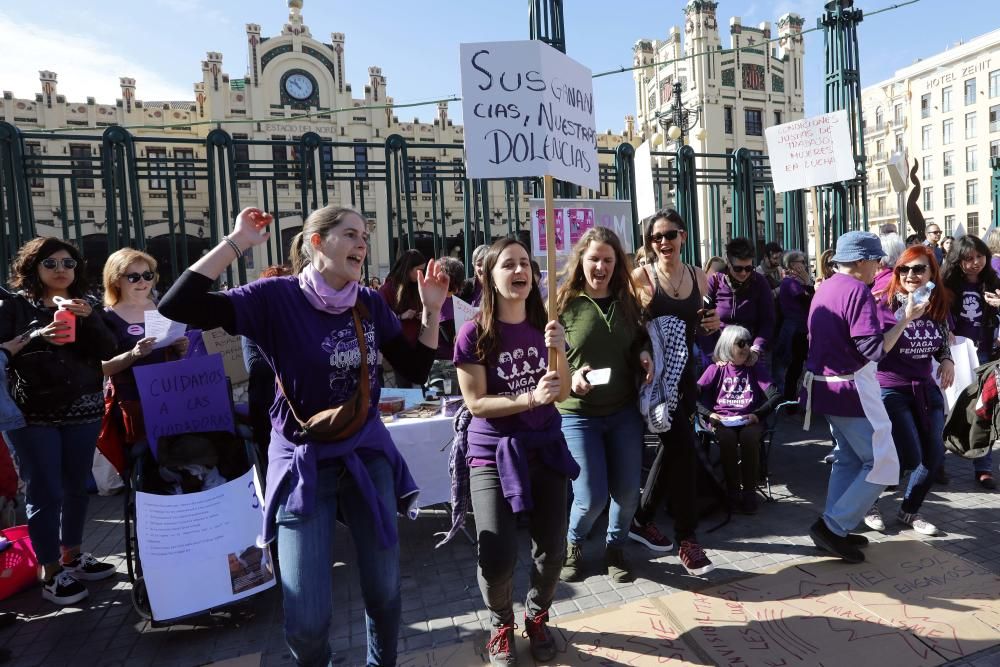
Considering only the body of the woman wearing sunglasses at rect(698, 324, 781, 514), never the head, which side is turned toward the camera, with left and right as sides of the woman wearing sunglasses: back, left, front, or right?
front

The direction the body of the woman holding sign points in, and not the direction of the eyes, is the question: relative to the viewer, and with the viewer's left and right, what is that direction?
facing the viewer

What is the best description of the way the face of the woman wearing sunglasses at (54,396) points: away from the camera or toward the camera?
toward the camera

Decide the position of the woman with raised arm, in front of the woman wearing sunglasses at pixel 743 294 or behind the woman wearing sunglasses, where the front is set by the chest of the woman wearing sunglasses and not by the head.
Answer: in front

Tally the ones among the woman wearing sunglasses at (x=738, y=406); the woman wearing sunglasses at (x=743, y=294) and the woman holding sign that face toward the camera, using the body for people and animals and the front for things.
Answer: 3

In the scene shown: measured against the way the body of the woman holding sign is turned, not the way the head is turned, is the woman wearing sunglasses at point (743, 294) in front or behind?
behind

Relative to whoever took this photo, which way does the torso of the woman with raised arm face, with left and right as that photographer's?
facing the viewer and to the right of the viewer

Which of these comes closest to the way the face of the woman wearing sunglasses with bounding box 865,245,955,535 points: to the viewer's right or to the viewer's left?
to the viewer's left

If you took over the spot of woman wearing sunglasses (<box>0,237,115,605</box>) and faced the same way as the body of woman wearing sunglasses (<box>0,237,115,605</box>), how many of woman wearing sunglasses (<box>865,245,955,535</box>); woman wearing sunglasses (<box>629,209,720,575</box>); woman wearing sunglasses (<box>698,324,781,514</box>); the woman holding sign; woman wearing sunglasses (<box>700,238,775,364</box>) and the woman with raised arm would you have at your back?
0

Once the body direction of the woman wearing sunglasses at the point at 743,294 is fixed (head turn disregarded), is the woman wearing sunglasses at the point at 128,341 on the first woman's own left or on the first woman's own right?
on the first woman's own right

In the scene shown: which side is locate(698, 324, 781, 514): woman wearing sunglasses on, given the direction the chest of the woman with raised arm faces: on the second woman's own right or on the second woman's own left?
on the second woman's own left
